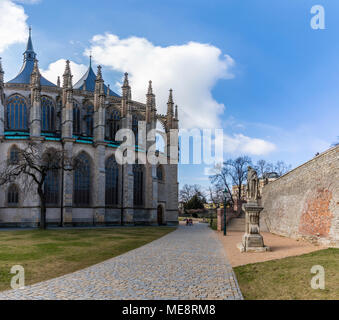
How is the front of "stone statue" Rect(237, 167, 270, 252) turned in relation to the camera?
facing the viewer
